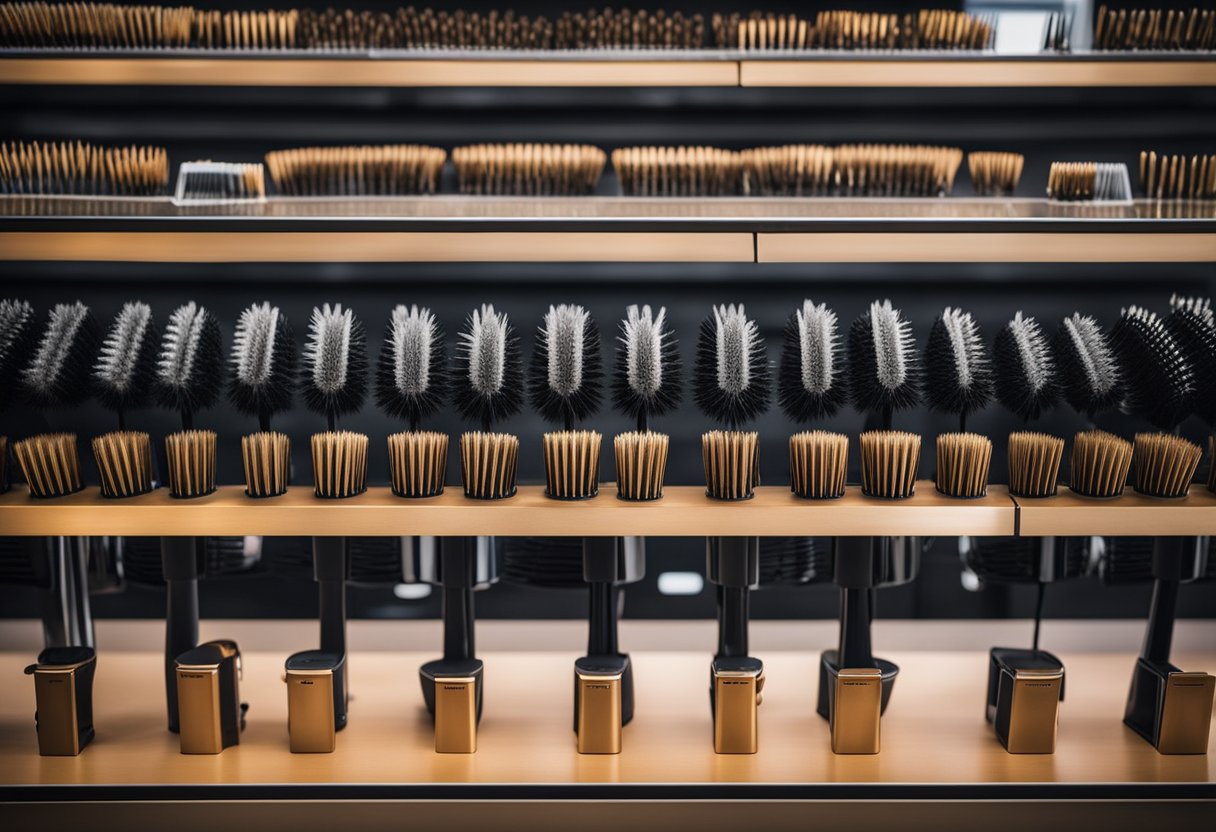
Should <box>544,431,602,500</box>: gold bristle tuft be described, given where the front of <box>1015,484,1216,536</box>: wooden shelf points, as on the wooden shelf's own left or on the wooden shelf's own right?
on the wooden shelf's own right

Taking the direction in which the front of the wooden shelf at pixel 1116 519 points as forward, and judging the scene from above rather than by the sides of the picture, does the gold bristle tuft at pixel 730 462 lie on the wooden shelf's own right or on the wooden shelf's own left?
on the wooden shelf's own right

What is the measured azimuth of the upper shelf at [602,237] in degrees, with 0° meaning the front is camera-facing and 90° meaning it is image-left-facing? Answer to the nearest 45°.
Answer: approximately 0°

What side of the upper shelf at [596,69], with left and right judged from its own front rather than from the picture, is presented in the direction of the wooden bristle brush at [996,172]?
left

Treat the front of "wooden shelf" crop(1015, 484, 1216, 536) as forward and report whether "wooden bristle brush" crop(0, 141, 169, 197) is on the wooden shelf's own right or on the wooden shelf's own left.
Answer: on the wooden shelf's own right

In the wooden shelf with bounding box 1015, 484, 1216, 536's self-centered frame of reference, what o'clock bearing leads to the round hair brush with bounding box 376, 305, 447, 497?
The round hair brush is roughly at 2 o'clock from the wooden shelf.

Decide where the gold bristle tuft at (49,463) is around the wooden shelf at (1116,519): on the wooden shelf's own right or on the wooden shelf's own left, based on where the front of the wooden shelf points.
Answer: on the wooden shelf's own right
